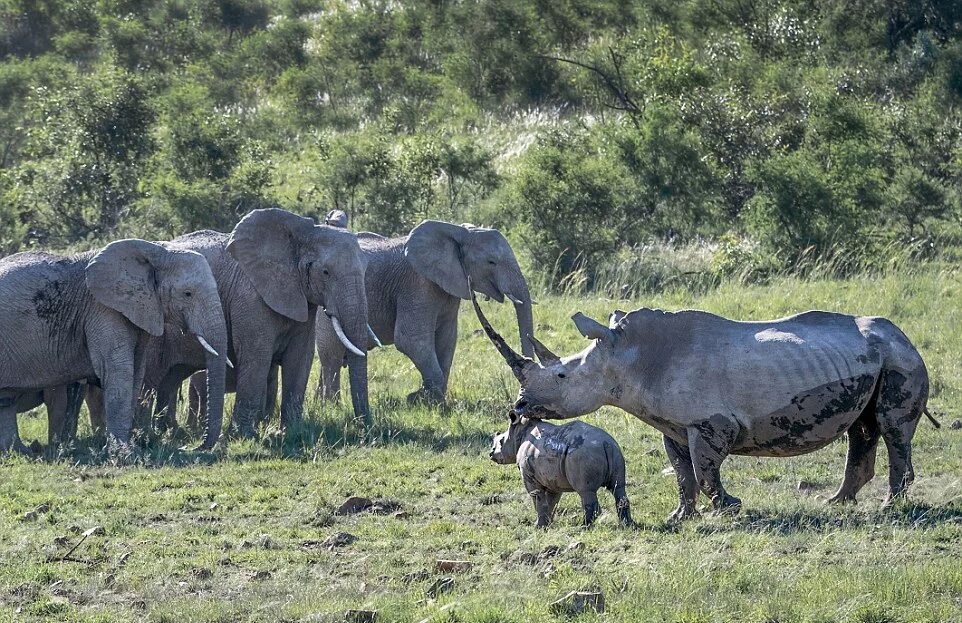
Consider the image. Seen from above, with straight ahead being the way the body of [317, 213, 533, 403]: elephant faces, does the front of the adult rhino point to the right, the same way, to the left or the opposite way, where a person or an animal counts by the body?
the opposite way

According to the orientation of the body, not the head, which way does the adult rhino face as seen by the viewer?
to the viewer's left

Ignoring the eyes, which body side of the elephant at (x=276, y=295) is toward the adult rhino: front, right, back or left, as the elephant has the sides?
front

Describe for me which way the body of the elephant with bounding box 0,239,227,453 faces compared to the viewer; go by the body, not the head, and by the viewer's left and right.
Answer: facing to the right of the viewer

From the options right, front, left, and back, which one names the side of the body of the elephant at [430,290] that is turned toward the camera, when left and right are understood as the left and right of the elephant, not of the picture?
right

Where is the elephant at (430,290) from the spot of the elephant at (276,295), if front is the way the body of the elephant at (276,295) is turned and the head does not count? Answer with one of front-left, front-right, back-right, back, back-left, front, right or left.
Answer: left

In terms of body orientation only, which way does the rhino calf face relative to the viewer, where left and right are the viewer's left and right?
facing away from the viewer and to the left of the viewer

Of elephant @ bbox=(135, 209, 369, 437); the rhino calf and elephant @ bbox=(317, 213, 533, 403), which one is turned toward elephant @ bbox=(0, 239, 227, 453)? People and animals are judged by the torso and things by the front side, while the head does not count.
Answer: the rhino calf

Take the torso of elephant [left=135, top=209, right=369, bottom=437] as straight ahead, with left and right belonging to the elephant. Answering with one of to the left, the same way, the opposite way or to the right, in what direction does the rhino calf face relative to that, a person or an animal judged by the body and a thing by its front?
the opposite way

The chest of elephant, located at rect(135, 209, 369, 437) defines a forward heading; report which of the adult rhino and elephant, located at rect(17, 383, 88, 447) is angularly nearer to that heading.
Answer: the adult rhino

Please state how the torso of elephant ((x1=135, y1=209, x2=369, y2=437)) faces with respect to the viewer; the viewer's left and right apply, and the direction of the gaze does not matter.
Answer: facing the viewer and to the right of the viewer

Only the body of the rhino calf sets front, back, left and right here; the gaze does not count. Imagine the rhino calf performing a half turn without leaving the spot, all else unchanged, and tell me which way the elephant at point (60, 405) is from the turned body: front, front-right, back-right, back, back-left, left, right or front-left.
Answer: back

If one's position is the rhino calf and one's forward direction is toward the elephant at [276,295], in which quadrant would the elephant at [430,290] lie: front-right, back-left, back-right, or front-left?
front-right

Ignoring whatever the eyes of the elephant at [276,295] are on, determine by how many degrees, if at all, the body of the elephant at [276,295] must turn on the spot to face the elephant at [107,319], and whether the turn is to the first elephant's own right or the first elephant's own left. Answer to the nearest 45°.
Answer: approximately 90° to the first elephant's own right

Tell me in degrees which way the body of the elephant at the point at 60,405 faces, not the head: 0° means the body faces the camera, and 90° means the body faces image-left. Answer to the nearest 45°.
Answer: approximately 270°

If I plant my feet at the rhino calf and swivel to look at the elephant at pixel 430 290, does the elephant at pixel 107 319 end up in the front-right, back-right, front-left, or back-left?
front-left

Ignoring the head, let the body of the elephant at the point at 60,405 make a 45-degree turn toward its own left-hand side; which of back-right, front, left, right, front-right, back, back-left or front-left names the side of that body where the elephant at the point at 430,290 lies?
front-right
